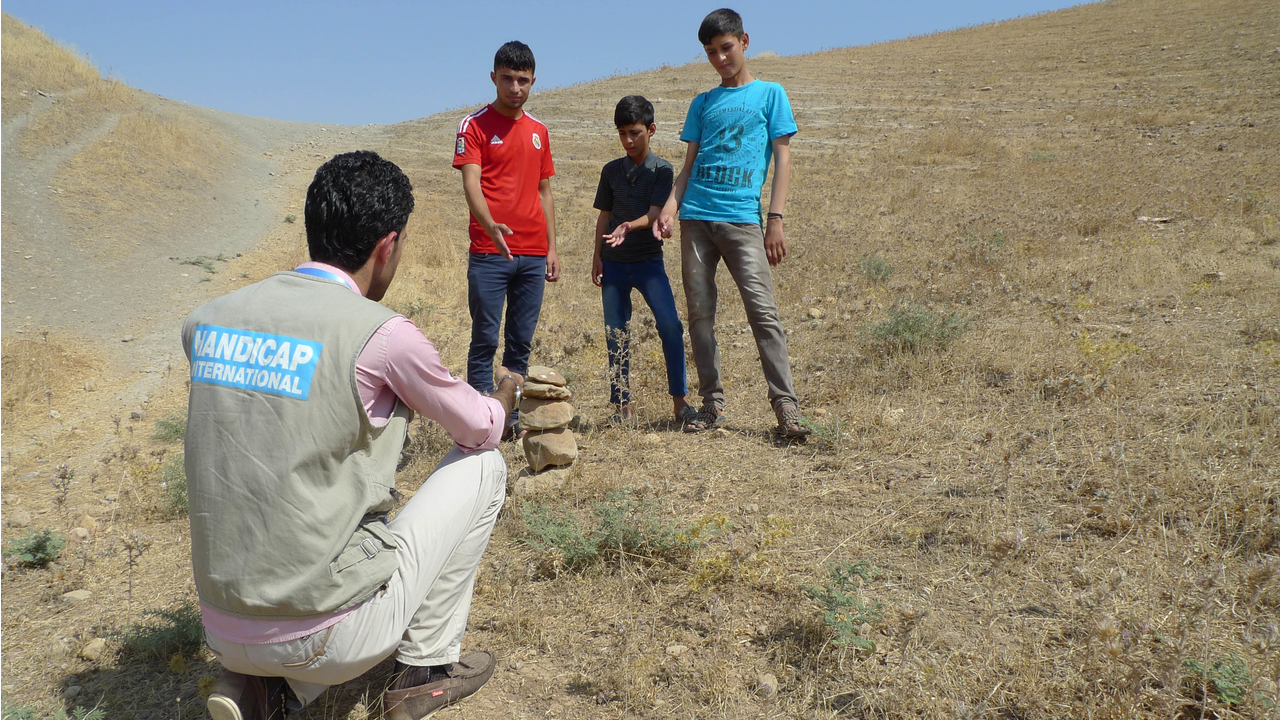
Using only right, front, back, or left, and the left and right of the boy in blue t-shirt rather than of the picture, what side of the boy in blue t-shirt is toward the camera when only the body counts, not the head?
front

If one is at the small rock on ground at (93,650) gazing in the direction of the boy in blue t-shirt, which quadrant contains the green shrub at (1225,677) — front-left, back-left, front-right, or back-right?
front-right

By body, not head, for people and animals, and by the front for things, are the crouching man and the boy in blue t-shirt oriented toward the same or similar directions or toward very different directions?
very different directions

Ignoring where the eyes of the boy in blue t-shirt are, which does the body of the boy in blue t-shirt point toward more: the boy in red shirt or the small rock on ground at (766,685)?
the small rock on ground

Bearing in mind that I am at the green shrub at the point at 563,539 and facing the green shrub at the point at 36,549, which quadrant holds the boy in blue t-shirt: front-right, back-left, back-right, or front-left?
back-right

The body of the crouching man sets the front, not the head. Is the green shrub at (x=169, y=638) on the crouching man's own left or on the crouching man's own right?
on the crouching man's own left

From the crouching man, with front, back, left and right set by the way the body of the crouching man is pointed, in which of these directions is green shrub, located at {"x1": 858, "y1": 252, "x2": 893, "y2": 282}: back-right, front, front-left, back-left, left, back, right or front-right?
front

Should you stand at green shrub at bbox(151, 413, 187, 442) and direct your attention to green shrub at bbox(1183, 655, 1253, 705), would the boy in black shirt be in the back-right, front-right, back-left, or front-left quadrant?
front-left

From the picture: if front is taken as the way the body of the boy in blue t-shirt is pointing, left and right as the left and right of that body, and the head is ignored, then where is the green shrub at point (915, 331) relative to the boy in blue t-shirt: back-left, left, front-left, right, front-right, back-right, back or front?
back-left

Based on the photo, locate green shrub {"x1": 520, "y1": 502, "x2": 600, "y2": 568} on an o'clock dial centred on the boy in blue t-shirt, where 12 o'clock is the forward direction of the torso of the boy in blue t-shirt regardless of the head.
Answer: The green shrub is roughly at 1 o'clock from the boy in blue t-shirt.

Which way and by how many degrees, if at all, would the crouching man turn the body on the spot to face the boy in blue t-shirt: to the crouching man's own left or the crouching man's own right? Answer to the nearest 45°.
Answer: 0° — they already face them

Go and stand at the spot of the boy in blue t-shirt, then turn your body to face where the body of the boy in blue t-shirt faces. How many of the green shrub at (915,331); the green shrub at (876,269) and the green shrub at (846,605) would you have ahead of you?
1

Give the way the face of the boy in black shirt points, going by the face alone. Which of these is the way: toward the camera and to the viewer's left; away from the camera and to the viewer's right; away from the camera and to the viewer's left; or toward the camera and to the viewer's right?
toward the camera and to the viewer's left

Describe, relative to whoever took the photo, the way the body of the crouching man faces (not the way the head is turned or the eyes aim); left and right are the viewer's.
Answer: facing away from the viewer and to the right of the viewer

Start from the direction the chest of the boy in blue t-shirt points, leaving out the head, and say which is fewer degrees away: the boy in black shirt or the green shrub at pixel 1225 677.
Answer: the green shrub

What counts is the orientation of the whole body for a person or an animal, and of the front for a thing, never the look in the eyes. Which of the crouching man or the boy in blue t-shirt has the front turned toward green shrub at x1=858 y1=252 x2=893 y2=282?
the crouching man

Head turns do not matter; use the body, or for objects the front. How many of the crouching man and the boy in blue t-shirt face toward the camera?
1
